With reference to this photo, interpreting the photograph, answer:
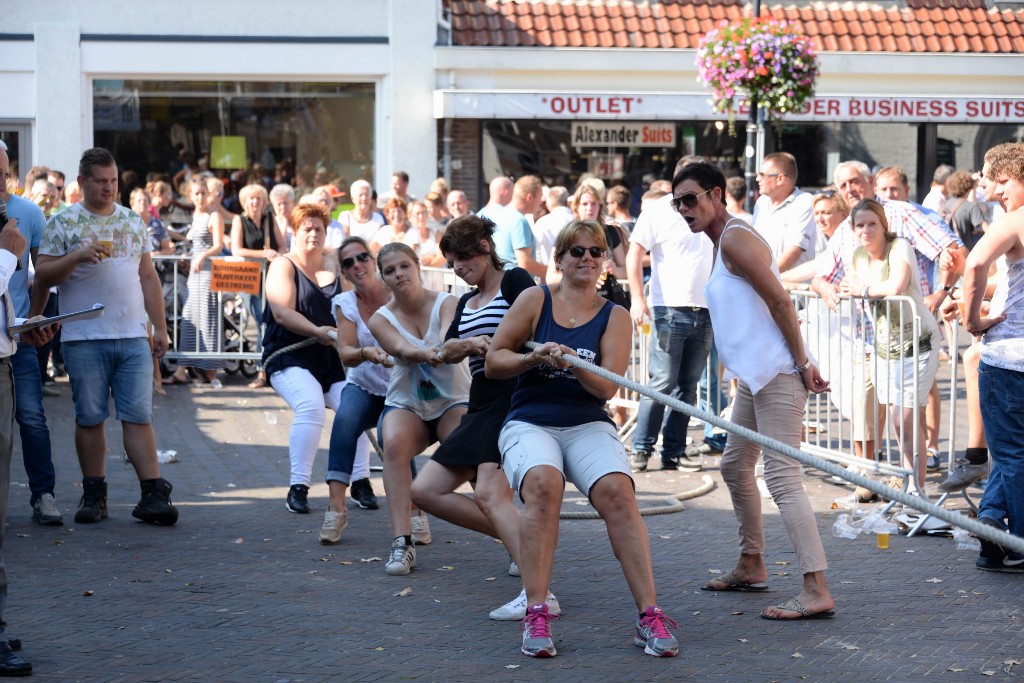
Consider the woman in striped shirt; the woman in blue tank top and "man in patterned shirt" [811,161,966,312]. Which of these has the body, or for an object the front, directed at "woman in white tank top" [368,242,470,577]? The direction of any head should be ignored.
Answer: the man in patterned shirt

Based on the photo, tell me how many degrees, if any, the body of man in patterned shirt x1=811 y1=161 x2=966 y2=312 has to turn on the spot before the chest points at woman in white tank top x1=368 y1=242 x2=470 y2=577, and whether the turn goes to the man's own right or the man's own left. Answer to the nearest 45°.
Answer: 0° — they already face them

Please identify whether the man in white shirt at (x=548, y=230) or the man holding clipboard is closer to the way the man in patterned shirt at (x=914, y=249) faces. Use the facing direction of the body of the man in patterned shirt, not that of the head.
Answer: the man holding clipboard

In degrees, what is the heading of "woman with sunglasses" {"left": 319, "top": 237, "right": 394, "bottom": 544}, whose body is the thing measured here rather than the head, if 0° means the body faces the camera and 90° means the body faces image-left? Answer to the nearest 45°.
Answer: approximately 315°

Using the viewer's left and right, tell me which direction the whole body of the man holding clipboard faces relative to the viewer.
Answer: facing to the right of the viewer
